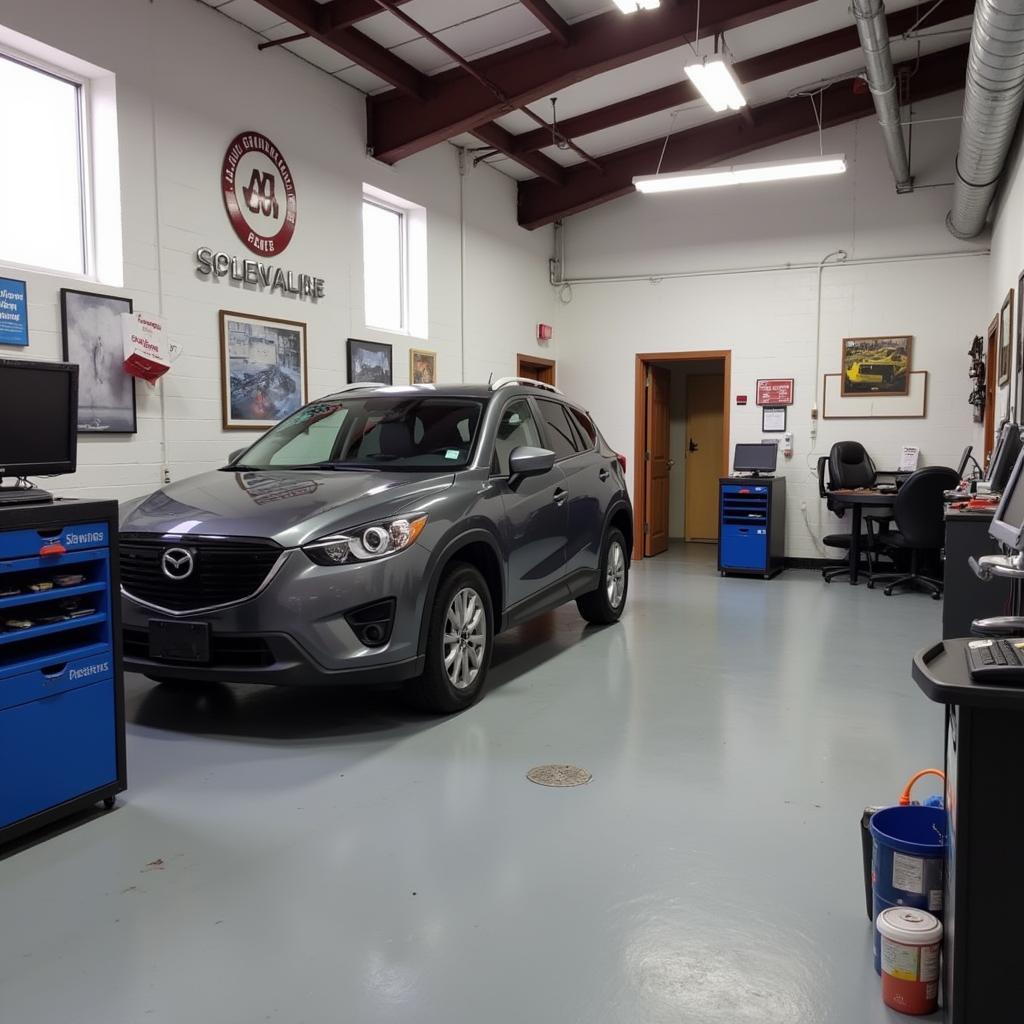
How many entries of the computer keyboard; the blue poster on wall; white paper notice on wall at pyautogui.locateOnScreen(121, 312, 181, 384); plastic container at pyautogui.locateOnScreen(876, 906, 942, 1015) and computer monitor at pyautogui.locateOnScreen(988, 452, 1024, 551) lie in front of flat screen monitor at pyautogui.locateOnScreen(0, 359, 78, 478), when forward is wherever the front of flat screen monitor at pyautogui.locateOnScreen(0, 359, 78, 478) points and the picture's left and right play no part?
3

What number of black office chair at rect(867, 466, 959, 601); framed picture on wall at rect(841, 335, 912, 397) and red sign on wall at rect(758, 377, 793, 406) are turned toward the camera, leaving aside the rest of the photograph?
2

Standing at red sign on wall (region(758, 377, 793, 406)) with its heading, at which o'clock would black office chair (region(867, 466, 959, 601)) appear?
The black office chair is roughly at 11 o'clock from the red sign on wall.

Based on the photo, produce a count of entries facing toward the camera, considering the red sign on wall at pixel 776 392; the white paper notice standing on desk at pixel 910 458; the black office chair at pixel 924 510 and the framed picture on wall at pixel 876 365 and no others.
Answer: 3

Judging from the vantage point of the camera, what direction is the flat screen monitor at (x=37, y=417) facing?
facing the viewer and to the right of the viewer

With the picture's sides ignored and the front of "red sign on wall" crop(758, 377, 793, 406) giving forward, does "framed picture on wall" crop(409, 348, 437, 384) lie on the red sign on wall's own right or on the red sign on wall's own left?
on the red sign on wall's own right

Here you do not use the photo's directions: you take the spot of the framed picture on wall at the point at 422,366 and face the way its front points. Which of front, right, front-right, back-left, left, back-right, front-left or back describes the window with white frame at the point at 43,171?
right

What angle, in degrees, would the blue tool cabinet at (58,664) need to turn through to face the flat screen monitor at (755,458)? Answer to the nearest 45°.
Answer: approximately 90° to its left

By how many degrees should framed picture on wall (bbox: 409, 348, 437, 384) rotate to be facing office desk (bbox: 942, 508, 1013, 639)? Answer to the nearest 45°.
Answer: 0° — it already faces it

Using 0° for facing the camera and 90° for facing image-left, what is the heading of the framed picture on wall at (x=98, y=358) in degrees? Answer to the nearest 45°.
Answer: approximately 315°

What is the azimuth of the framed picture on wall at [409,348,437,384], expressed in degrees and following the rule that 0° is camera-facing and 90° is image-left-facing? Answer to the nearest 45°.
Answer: approximately 315°

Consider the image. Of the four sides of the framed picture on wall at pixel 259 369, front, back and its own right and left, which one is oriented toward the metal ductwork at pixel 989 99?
front

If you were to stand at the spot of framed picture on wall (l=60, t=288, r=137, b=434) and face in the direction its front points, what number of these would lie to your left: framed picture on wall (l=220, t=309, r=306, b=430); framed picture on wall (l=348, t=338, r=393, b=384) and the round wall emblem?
3

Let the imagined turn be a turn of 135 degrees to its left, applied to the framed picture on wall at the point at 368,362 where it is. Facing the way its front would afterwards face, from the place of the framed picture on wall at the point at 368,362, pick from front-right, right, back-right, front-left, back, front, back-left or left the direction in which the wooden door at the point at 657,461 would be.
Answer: front-right

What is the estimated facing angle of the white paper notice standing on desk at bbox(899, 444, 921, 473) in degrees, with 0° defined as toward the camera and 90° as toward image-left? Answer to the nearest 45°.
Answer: approximately 0°
